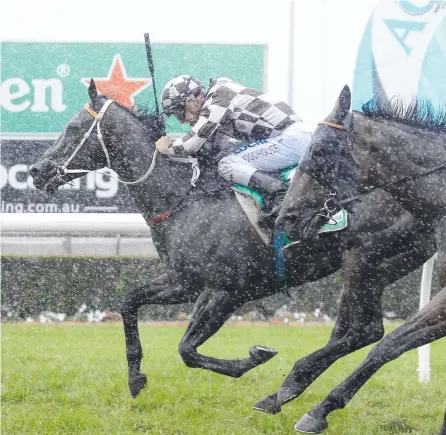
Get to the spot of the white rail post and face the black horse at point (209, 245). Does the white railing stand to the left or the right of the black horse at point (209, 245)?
right

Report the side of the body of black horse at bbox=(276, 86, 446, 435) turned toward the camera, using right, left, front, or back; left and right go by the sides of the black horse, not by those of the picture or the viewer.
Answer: left

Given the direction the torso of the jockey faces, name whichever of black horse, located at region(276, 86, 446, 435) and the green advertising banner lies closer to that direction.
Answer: the green advertising banner

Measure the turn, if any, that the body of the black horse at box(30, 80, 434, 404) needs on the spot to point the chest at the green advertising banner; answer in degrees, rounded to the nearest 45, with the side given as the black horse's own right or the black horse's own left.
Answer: approximately 90° to the black horse's own right

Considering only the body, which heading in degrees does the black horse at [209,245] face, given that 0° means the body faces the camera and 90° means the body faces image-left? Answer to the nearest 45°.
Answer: approximately 90°

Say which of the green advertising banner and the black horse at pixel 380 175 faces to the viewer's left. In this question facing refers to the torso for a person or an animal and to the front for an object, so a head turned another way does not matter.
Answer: the black horse

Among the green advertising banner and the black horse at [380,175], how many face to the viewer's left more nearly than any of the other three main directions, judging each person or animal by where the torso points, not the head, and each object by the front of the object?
1

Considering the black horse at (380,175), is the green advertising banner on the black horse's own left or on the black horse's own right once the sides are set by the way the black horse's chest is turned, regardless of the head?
on the black horse's own right

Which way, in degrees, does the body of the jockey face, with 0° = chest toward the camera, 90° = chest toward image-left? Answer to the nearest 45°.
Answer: approximately 90°

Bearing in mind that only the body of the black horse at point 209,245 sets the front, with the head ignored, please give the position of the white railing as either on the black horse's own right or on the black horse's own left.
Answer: on the black horse's own right
